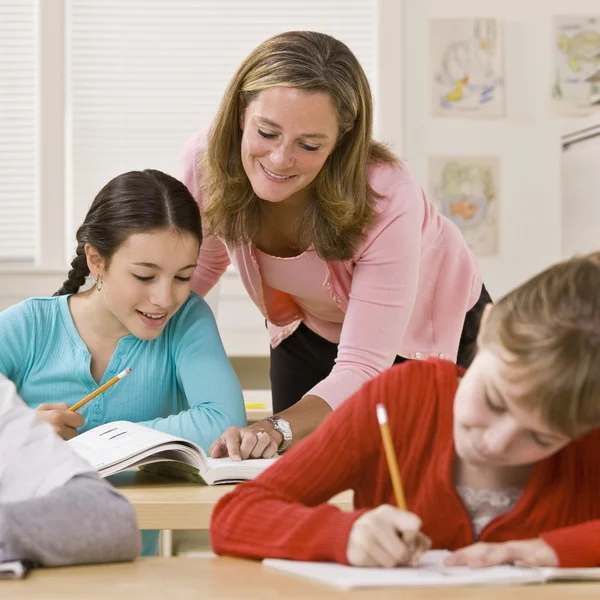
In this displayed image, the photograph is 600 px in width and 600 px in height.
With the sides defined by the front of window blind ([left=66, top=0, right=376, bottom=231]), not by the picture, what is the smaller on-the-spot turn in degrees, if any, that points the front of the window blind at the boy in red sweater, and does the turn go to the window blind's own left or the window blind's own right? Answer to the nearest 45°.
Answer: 0° — it already faces them

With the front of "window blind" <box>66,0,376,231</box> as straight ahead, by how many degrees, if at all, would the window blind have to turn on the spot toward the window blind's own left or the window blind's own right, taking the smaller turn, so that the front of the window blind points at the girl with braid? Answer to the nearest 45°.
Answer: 0° — it already faces them

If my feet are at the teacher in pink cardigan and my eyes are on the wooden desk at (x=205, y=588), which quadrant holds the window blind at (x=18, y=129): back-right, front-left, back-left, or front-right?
back-right

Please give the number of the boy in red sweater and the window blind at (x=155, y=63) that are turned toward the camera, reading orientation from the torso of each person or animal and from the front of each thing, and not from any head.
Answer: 2

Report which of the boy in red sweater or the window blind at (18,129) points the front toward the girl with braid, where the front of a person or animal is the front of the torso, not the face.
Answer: the window blind

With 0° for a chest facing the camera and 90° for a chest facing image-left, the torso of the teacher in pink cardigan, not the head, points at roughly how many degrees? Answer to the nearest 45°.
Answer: approximately 45°

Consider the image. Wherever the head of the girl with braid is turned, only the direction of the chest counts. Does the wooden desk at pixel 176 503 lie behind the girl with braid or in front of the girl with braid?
in front

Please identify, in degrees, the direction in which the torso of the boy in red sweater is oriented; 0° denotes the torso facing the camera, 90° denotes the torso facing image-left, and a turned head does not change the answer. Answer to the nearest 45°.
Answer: approximately 0°

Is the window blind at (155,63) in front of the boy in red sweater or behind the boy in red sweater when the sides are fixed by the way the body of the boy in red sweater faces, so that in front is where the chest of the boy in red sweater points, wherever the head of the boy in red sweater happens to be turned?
behind

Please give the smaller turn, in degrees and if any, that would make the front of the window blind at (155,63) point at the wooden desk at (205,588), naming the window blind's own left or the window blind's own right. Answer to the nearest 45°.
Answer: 0° — it already faces it

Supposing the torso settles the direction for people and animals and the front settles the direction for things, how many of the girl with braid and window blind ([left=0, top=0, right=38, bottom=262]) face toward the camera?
2
